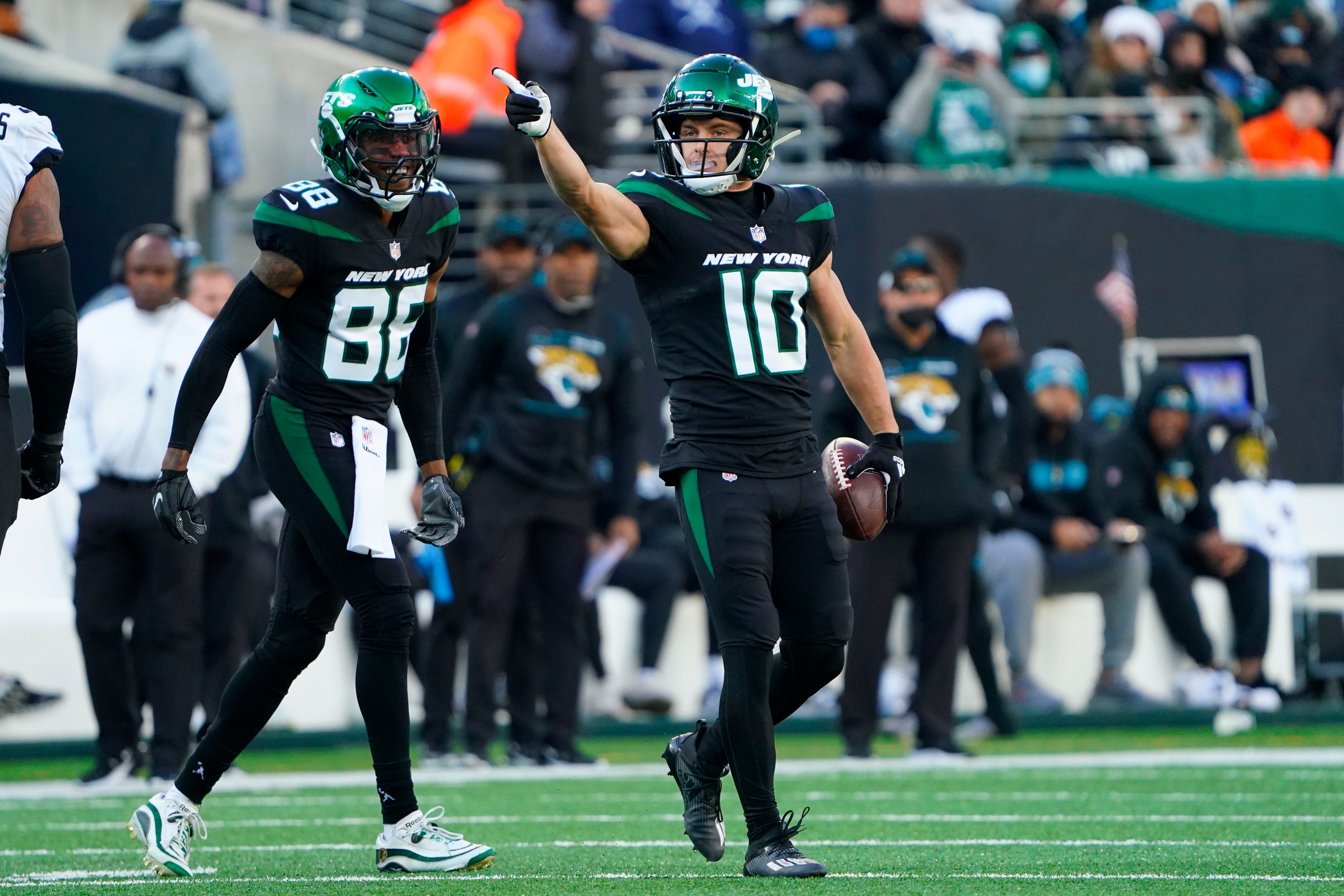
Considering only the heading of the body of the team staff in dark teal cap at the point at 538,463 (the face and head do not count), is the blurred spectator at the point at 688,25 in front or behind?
behind

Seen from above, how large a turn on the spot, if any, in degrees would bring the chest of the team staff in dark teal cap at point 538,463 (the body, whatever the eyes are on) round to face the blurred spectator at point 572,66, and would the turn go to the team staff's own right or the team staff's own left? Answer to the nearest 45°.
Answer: approximately 180°

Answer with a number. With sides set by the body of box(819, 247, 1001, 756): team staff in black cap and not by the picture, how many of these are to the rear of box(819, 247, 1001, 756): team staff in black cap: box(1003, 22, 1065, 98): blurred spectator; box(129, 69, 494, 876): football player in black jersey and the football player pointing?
1

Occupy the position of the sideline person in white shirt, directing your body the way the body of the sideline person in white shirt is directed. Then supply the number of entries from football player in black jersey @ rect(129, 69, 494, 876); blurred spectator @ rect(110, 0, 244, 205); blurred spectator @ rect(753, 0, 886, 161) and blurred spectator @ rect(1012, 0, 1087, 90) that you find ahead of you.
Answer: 1

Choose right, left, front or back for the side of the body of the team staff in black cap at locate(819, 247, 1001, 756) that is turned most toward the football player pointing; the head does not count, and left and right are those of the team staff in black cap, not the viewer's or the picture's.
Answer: front

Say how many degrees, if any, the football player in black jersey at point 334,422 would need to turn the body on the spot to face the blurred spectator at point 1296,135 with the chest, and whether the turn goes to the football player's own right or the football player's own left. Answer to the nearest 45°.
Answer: approximately 90° to the football player's own left

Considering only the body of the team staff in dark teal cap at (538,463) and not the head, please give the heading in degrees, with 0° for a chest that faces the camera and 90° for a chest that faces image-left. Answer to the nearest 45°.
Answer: approximately 0°

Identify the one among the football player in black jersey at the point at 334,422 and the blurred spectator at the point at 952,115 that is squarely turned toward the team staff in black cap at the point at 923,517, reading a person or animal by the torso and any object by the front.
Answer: the blurred spectator
